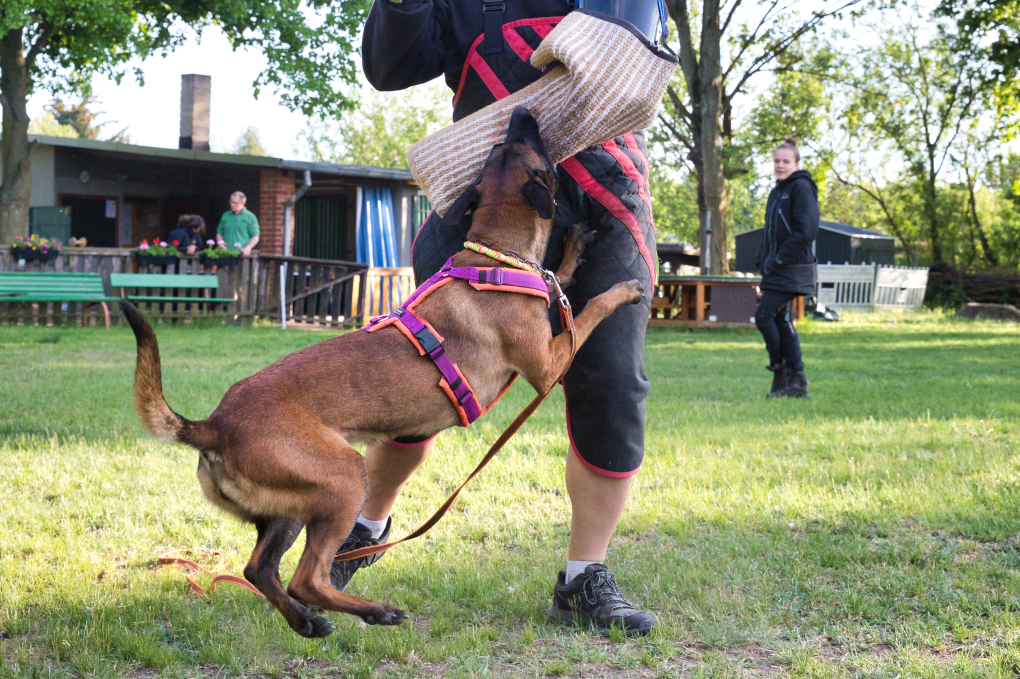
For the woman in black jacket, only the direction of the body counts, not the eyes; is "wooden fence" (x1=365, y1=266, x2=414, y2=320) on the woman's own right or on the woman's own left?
on the woman's own right

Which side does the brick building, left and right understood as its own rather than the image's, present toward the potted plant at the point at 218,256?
front

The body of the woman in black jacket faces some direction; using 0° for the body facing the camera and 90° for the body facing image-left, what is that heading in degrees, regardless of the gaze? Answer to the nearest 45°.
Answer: approximately 45°

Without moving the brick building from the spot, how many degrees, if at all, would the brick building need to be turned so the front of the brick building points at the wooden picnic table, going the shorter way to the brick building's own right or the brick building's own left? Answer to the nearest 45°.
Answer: approximately 45° to the brick building's own left

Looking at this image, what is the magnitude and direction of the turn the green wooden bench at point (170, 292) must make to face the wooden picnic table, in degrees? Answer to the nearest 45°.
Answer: approximately 90° to its left

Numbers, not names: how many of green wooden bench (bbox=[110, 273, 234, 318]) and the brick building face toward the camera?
2

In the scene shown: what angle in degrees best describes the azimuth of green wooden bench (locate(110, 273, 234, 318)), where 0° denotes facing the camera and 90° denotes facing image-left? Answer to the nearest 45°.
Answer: approximately 0°

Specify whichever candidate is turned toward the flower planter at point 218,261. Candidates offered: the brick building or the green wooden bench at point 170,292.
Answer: the brick building

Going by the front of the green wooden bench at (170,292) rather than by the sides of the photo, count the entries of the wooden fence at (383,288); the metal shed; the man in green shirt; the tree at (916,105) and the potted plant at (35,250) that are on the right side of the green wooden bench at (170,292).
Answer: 1

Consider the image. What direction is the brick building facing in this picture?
toward the camera

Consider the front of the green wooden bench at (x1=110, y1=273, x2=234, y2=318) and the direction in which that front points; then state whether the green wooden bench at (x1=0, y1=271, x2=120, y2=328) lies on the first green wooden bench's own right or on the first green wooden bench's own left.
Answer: on the first green wooden bench's own right

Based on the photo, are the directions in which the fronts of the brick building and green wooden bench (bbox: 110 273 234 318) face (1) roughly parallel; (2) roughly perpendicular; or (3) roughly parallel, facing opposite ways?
roughly parallel

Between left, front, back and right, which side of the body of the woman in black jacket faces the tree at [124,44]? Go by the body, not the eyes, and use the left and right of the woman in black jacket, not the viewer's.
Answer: right
